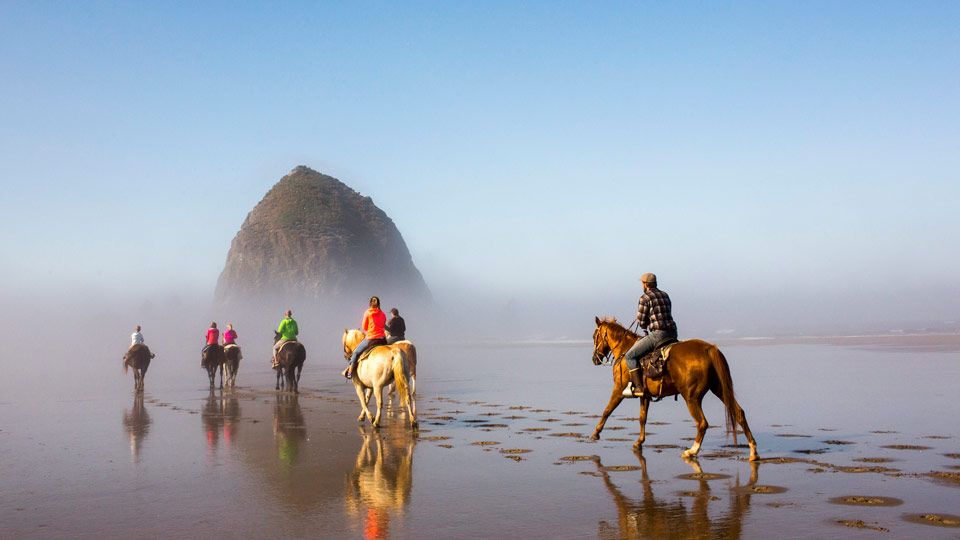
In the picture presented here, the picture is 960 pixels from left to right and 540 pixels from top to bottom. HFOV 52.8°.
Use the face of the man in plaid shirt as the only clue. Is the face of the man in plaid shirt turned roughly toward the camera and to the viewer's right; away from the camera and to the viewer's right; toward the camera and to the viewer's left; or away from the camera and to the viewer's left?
away from the camera and to the viewer's left

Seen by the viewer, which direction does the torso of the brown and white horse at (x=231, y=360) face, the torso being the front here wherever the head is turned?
away from the camera

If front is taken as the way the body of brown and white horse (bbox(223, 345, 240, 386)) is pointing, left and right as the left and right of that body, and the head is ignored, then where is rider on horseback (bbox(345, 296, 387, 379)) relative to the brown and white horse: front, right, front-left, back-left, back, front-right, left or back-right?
back

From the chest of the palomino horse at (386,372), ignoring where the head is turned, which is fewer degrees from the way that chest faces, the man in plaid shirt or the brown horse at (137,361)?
the brown horse

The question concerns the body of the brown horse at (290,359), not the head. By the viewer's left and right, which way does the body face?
facing away from the viewer and to the left of the viewer
